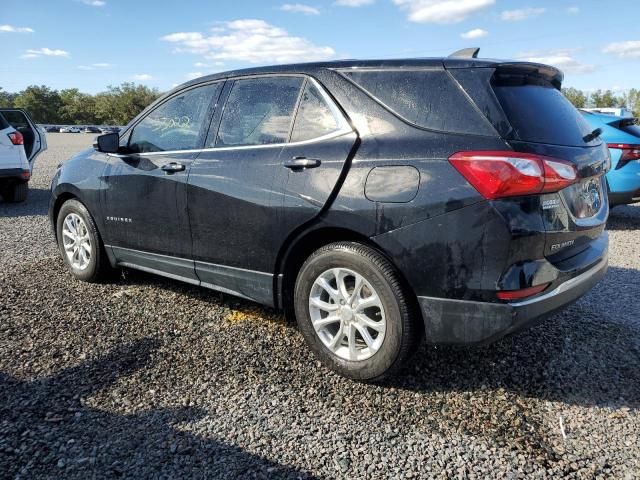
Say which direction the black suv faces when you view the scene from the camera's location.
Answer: facing away from the viewer and to the left of the viewer

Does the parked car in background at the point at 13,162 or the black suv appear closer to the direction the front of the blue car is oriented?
the parked car in background

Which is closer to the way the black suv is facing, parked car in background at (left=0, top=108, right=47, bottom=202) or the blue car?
the parked car in background

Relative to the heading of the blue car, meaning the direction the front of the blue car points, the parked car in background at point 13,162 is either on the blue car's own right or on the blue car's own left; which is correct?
on the blue car's own left

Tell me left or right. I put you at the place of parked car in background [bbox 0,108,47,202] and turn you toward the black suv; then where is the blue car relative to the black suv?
left

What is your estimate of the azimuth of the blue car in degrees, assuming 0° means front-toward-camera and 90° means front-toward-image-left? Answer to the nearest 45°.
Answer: approximately 135°

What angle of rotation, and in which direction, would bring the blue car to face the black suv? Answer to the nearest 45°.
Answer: approximately 135° to its left

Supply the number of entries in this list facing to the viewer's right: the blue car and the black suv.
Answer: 0

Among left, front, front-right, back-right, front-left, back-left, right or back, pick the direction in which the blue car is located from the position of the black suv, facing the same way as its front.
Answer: right

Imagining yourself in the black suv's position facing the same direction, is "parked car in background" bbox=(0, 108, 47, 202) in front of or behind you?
in front
